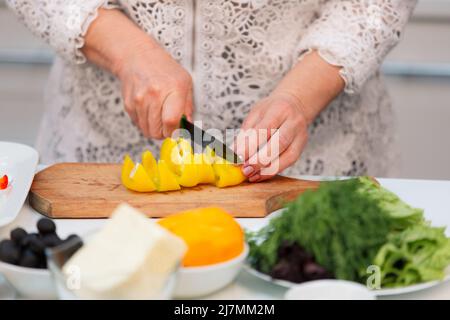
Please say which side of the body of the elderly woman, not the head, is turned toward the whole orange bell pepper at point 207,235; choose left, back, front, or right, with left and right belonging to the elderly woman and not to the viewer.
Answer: front

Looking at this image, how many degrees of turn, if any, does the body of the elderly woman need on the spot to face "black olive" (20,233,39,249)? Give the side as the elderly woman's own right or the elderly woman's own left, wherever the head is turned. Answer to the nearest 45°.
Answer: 0° — they already face it

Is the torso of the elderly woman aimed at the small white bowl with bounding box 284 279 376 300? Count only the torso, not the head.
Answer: yes

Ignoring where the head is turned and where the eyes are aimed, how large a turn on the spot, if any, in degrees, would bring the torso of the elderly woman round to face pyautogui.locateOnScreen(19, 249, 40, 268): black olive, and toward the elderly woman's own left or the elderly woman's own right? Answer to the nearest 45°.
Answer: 0° — they already face it

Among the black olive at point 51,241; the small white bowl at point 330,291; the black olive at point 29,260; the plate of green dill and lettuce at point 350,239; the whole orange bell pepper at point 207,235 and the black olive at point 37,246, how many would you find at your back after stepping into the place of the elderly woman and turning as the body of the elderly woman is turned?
0

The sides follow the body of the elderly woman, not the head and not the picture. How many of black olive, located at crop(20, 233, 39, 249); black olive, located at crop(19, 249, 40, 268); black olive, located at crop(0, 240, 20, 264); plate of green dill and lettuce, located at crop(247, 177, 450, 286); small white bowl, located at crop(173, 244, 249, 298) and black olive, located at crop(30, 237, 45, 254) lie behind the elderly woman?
0

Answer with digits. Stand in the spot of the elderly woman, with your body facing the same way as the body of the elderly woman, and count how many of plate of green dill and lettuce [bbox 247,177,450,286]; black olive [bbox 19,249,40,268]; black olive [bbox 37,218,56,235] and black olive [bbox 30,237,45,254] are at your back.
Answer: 0

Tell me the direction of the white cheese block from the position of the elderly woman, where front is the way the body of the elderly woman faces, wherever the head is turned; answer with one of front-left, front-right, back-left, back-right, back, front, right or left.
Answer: front

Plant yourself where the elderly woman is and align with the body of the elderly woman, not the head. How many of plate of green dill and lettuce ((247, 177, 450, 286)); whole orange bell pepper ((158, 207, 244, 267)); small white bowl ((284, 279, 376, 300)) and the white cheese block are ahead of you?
4

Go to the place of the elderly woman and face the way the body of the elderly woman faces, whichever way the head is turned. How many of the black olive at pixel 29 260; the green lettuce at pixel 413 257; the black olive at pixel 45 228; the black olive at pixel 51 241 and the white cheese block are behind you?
0

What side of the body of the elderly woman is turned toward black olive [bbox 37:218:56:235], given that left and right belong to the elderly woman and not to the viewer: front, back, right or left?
front

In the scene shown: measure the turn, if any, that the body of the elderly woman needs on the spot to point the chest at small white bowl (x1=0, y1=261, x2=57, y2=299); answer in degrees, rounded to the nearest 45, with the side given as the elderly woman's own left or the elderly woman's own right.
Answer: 0° — they already face it

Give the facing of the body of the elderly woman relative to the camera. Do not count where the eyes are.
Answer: toward the camera

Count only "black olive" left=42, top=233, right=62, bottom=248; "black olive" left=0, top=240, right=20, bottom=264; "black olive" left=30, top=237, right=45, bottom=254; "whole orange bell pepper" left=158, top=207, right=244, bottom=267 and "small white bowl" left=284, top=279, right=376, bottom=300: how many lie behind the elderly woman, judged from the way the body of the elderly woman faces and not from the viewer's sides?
0

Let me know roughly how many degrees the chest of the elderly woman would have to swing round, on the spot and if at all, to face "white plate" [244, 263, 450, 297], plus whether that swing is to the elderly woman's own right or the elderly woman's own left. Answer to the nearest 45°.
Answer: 0° — they already face it
